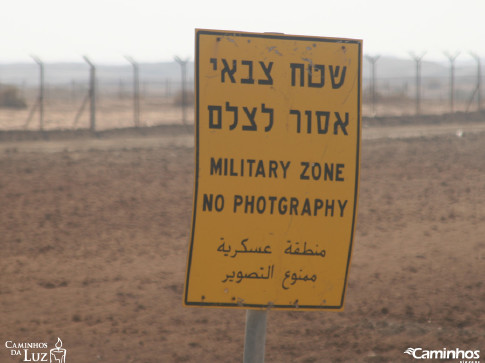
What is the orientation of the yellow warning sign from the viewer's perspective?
toward the camera
